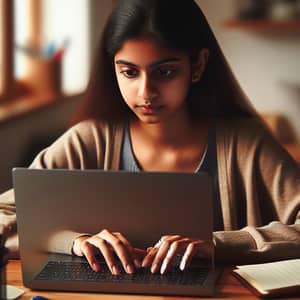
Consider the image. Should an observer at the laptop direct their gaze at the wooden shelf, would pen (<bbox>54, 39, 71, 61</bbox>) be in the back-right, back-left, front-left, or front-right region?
front-left

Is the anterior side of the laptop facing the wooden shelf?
no

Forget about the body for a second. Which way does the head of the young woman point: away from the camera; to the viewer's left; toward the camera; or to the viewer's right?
toward the camera
